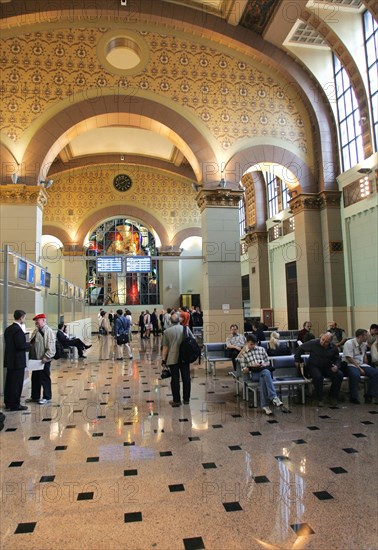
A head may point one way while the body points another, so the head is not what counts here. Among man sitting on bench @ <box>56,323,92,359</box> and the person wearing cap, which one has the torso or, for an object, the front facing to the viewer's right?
the man sitting on bench

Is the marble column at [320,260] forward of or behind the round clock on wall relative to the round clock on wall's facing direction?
forward

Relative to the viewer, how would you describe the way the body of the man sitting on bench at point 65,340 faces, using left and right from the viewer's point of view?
facing to the right of the viewer

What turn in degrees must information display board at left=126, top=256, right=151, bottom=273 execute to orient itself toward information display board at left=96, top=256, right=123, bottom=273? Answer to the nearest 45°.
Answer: approximately 90° to its right

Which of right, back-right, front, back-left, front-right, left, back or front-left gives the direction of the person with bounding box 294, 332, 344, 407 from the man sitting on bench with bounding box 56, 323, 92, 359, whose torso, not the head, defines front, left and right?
front-right

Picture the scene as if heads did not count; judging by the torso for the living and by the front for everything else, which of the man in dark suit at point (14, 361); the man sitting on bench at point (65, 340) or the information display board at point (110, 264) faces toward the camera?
the information display board

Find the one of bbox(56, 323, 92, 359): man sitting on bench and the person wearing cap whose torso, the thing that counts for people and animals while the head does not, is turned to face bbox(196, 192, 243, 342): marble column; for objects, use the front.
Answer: the man sitting on bench

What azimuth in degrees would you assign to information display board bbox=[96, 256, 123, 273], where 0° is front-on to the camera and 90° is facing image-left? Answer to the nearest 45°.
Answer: approximately 0°

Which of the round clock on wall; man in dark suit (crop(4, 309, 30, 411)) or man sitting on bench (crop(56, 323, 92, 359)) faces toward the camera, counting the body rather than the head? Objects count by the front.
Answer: the round clock on wall

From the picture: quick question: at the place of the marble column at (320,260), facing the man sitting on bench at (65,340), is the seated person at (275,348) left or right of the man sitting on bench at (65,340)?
left

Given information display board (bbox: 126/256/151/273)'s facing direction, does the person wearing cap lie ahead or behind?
ahead

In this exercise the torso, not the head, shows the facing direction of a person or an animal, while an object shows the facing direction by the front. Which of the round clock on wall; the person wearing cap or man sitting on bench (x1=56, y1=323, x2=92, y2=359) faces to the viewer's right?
the man sitting on bench

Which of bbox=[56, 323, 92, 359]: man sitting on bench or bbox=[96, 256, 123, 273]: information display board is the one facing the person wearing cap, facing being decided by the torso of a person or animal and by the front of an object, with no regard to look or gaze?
the information display board

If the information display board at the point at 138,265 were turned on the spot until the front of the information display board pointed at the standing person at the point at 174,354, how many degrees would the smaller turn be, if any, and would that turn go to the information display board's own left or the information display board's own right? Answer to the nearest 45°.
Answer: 0° — it already faces them

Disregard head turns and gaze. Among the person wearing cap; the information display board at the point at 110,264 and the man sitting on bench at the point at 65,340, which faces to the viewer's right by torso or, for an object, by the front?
the man sitting on bench

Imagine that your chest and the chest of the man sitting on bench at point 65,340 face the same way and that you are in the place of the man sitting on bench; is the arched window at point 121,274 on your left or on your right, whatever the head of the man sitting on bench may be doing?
on your left

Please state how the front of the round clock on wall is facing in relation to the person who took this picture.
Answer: facing the viewer
